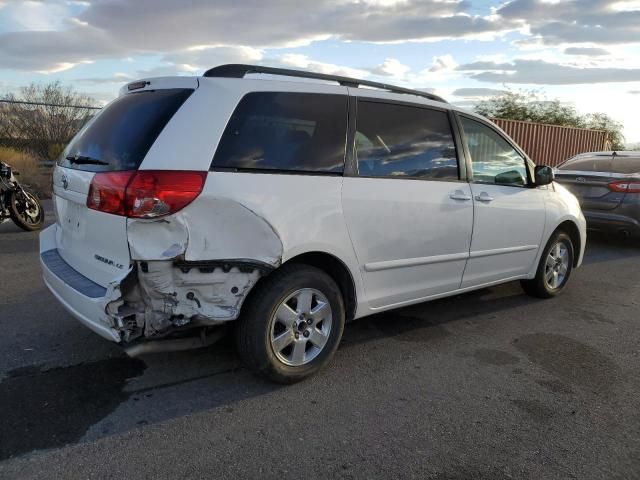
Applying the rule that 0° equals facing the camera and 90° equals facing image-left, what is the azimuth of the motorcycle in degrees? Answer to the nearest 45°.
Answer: approximately 315°

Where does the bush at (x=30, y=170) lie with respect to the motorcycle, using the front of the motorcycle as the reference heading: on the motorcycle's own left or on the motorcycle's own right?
on the motorcycle's own left

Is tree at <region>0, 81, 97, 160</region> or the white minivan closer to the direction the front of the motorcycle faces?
the white minivan

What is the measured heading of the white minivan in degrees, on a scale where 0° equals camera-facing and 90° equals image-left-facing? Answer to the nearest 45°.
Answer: approximately 225°

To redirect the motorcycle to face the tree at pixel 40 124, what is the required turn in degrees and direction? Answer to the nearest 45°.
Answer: approximately 135° to its left

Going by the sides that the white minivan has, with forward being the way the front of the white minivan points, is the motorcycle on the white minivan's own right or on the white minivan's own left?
on the white minivan's own left

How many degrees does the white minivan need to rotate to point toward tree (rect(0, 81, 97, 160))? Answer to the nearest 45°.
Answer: approximately 90° to its left
